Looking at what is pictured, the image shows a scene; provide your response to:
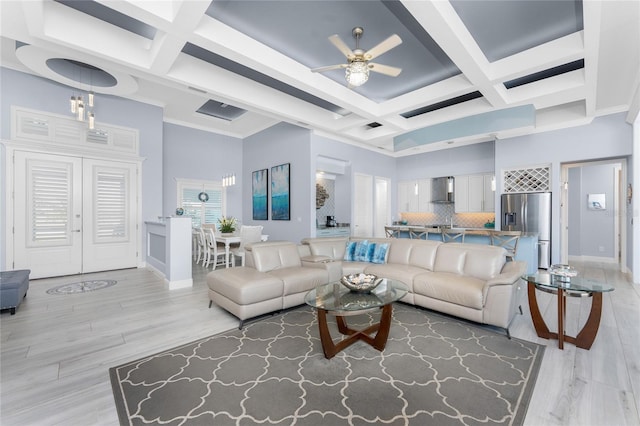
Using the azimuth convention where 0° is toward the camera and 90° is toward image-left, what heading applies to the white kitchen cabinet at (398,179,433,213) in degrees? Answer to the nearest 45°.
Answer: approximately 0°

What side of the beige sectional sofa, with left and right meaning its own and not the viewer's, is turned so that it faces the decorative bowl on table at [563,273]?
left

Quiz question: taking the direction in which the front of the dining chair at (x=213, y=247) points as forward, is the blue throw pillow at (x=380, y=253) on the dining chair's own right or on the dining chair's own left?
on the dining chair's own right

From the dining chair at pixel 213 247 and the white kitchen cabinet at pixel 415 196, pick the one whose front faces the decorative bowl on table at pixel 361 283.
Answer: the white kitchen cabinet

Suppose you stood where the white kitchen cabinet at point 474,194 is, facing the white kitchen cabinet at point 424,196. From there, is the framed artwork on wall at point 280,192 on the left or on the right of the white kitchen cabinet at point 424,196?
left

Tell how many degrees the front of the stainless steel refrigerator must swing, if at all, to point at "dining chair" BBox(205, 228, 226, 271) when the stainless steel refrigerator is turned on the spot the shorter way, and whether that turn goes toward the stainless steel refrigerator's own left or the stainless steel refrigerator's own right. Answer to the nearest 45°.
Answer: approximately 45° to the stainless steel refrigerator's own right

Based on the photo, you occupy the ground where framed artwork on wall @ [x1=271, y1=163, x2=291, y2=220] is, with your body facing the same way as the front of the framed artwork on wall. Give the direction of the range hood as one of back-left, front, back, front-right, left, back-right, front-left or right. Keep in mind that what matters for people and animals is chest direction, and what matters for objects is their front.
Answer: back-left

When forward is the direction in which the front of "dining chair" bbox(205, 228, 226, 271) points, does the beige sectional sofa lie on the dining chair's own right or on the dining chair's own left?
on the dining chair's own right

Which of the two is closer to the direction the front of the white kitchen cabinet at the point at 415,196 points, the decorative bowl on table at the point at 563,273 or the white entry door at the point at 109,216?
the decorative bowl on table

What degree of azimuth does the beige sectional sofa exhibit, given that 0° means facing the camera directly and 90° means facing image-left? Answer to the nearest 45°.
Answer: approximately 0°

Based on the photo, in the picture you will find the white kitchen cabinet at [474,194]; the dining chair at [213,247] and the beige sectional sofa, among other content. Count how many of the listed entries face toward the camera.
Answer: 2
